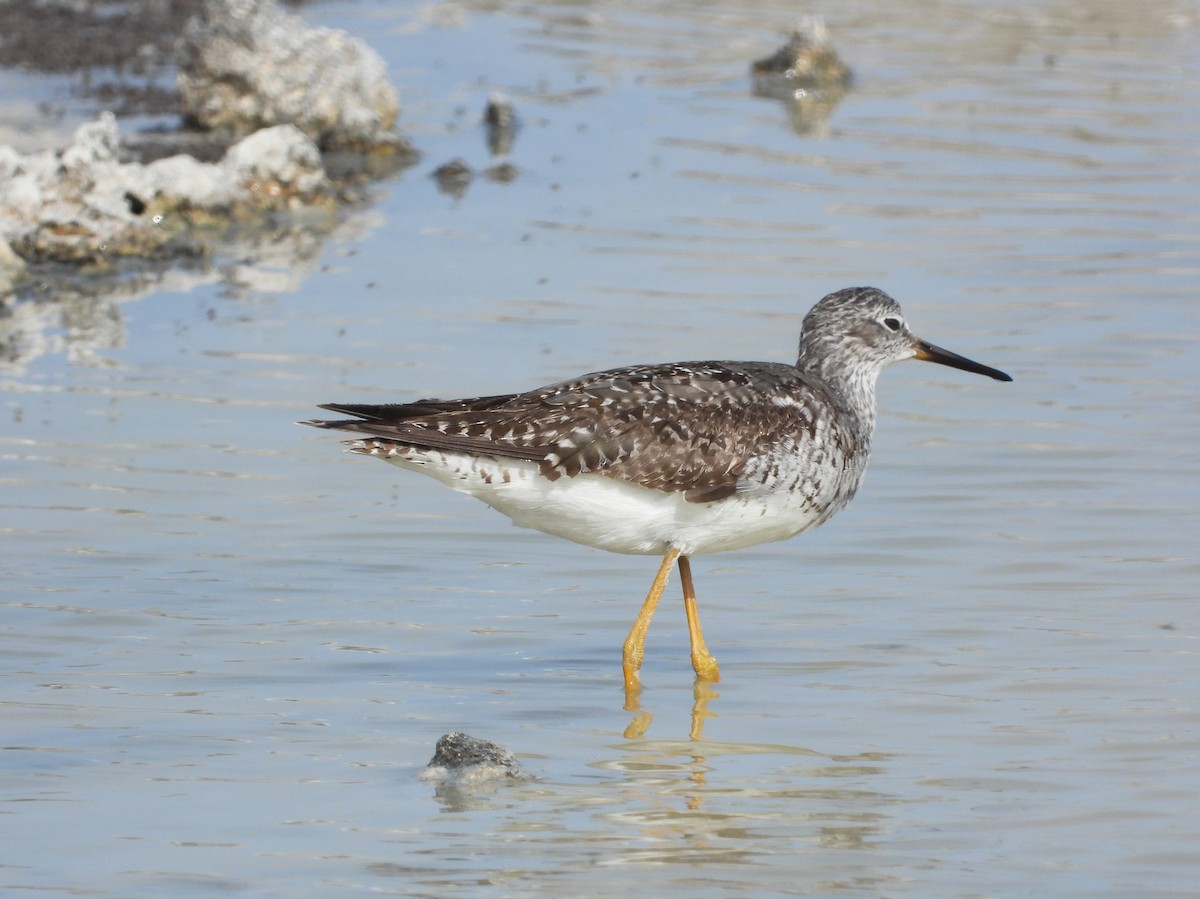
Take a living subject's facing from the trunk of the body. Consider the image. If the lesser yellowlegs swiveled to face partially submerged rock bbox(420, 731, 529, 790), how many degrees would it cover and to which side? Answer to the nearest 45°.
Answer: approximately 90° to its right

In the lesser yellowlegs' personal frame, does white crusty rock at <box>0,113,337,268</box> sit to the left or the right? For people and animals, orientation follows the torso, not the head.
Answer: on its left

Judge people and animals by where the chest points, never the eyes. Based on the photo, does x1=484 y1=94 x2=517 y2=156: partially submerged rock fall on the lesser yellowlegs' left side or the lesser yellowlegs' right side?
on its left

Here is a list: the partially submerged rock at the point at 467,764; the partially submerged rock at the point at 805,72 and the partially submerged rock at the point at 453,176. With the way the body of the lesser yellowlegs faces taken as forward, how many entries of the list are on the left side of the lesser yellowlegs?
2

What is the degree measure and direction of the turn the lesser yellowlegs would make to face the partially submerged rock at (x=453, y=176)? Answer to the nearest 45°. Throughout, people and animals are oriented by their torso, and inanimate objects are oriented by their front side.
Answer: approximately 90° to its left

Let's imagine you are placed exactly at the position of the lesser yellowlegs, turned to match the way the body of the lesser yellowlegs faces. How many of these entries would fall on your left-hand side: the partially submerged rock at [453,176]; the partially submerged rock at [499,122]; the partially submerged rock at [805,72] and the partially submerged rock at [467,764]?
3

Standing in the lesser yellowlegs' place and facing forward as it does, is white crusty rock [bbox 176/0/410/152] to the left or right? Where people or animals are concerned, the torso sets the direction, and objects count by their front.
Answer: on its left

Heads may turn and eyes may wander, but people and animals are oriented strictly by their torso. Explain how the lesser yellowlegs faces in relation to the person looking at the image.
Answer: facing to the right of the viewer

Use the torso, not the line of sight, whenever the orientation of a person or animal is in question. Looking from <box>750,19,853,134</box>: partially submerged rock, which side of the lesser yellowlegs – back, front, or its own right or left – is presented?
left

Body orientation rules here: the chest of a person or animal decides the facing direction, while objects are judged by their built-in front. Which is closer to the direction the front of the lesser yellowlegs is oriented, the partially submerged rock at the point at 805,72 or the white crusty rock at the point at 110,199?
the partially submerged rock
